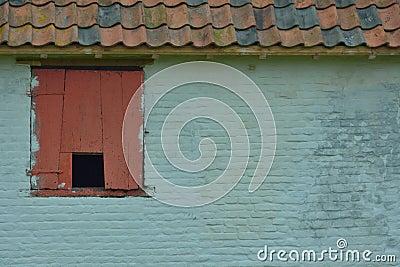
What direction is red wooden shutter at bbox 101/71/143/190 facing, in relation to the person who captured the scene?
facing the viewer

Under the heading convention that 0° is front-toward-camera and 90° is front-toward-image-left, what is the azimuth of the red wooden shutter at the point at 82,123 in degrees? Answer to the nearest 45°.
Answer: approximately 0°
